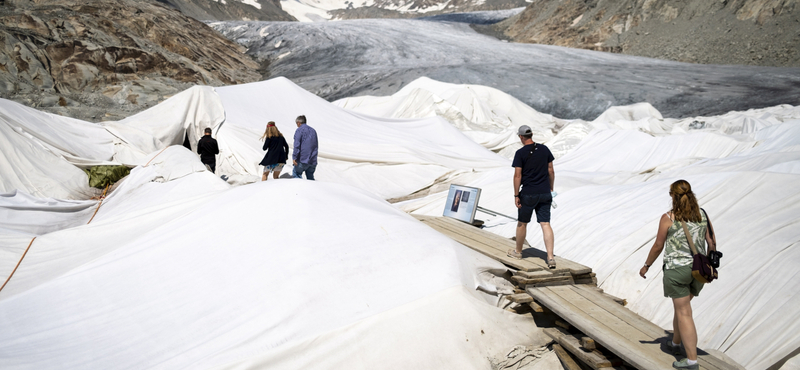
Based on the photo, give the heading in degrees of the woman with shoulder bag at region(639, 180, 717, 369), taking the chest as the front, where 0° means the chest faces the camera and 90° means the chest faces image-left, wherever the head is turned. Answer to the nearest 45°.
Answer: approximately 135°

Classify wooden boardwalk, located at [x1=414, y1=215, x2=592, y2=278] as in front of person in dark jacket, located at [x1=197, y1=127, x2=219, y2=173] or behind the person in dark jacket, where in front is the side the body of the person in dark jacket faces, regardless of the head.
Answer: behind

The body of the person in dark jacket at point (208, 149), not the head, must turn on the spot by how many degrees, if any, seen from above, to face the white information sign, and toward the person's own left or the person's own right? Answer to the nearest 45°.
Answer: approximately 135° to the person's own right

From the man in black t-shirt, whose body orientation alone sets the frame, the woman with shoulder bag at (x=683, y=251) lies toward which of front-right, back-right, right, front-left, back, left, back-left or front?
back

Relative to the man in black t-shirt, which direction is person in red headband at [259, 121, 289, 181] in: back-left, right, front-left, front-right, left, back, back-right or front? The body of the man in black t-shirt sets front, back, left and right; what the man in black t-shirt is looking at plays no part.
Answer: front

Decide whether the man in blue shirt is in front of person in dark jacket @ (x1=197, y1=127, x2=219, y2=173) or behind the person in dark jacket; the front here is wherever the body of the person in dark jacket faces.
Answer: behind

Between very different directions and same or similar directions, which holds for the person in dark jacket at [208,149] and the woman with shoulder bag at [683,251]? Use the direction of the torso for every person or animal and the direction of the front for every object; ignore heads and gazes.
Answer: same or similar directions

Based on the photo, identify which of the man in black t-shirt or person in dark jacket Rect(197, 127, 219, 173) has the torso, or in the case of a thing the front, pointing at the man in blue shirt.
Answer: the man in black t-shirt

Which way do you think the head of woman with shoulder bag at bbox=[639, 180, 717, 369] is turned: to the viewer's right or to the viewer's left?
to the viewer's left

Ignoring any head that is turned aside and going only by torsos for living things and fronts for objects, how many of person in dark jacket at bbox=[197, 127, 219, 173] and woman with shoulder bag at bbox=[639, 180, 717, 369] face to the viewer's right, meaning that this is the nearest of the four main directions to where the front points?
0

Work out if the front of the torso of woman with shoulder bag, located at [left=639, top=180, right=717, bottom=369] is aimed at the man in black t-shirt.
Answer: yes

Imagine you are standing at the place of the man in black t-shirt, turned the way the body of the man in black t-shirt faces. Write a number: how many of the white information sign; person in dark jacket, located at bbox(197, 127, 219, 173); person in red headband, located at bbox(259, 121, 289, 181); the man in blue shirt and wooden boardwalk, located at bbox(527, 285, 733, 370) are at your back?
1

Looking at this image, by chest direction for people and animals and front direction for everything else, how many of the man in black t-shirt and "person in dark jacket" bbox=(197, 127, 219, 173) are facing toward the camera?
0

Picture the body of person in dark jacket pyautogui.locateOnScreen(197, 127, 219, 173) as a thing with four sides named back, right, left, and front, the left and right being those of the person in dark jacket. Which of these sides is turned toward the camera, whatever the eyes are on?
back

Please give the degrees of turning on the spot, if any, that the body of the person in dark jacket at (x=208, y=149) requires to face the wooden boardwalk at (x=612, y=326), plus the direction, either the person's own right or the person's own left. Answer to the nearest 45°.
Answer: approximately 180°

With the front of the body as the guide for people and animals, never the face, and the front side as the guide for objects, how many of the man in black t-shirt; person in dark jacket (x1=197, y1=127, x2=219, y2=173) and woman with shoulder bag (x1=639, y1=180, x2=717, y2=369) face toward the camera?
0
